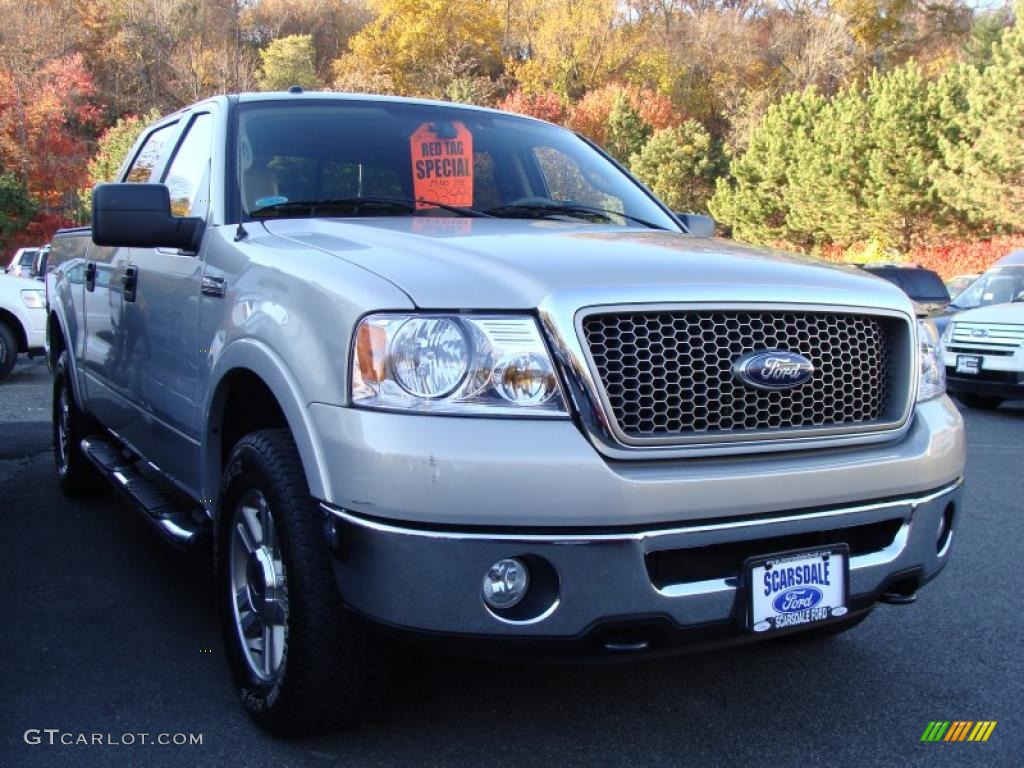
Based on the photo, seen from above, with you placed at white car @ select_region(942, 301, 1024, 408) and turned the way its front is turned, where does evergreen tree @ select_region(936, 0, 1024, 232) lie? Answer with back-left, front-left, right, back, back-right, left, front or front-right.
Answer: back-right

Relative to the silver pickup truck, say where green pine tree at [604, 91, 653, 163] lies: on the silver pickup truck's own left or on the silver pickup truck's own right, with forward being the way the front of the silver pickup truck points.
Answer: on the silver pickup truck's own left

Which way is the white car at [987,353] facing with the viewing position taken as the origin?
facing the viewer and to the left of the viewer

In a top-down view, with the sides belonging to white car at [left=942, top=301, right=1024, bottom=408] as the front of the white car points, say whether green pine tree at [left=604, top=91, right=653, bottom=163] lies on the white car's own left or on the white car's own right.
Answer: on the white car's own right

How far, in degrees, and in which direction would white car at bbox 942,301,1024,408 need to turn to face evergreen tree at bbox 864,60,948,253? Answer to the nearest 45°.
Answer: approximately 135° to its right

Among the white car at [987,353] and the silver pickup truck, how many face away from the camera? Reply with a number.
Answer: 0

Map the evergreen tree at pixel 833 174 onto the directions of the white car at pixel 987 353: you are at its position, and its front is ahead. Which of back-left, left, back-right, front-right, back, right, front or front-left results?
back-right

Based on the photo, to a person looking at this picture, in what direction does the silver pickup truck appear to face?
facing the viewer and to the right of the viewer

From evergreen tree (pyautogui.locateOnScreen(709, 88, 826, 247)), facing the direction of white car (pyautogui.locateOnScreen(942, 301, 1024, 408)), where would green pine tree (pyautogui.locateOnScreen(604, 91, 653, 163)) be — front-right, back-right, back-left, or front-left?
back-right

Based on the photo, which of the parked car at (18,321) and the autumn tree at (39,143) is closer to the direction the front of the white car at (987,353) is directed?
the parked car

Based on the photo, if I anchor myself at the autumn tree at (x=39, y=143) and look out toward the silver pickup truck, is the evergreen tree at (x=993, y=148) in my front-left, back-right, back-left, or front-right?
front-left

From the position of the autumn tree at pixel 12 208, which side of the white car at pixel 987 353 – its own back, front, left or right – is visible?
right

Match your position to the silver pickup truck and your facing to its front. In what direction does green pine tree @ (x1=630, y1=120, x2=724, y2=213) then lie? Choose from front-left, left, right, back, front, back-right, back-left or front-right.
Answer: back-left

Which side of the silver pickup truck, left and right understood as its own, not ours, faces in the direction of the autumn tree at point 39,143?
back

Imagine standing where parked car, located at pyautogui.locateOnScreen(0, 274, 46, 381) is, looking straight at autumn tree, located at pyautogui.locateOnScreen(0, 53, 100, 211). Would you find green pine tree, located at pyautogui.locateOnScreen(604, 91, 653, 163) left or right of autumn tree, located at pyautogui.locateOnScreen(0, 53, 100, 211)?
right
